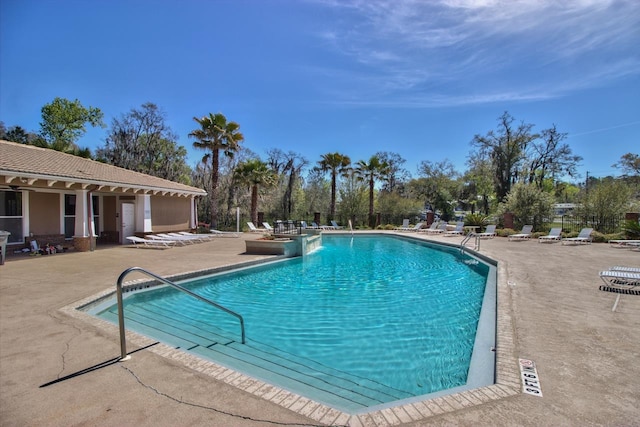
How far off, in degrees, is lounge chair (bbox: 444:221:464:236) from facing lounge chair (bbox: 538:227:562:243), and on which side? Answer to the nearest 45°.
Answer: approximately 135° to its left

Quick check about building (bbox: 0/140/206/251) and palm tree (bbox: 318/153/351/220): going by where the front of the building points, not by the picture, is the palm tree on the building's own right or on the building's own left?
on the building's own left

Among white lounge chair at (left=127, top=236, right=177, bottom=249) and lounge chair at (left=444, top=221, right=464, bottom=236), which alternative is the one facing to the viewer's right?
the white lounge chair

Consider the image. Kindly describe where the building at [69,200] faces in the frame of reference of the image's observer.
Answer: facing the viewer and to the right of the viewer

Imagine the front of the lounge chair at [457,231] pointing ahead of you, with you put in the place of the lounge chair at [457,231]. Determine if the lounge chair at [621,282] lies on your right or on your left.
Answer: on your left

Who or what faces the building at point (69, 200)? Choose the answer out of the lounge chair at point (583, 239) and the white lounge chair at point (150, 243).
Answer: the lounge chair

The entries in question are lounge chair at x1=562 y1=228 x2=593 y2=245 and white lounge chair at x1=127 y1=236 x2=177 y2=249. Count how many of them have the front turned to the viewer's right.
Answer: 1

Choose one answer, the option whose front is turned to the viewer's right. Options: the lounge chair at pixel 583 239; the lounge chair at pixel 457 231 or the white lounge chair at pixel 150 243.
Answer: the white lounge chair

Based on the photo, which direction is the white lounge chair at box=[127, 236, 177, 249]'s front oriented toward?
to the viewer's right

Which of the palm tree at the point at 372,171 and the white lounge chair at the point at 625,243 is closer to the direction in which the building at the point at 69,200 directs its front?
the white lounge chair

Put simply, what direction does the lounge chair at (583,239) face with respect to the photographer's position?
facing the viewer and to the left of the viewer
